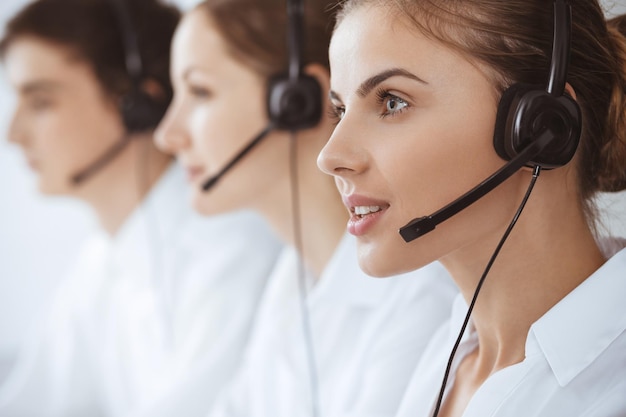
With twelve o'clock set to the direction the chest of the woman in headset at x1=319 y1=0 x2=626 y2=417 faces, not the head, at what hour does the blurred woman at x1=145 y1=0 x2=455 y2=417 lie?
The blurred woman is roughly at 3 o'clock from the woman in headset.

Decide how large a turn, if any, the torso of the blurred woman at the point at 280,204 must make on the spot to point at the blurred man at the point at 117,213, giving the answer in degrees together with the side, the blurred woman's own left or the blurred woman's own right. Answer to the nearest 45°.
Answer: approximately 45° to the blurred woman's own right

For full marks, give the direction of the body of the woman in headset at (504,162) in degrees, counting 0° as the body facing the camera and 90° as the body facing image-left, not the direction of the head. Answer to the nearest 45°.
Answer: approximately 45°

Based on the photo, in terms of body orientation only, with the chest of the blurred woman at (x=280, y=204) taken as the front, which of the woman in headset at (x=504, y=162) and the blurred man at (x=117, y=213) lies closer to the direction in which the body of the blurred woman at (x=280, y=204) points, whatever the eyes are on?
the blurred man

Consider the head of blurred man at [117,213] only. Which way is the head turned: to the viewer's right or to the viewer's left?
to the viewer's left

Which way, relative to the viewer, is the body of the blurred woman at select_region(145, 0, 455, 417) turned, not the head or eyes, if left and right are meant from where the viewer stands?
facing to the left of the viewer

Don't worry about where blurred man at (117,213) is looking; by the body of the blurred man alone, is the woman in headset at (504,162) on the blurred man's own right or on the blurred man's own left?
on the blurred man's own left

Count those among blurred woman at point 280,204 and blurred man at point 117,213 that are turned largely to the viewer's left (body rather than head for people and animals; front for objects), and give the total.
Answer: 2

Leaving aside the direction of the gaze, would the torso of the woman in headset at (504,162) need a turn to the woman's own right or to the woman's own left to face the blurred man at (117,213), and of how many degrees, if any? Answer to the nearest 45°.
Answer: approximately 90° to the woman's own right

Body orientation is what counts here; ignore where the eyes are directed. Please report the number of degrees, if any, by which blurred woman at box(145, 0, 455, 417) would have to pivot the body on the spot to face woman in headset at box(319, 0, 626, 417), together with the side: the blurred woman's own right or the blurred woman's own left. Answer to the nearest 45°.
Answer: approximately 135° to the blurred woman's own left

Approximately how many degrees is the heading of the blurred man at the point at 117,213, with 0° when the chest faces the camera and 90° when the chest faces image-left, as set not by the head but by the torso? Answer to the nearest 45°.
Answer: approximately 90°
